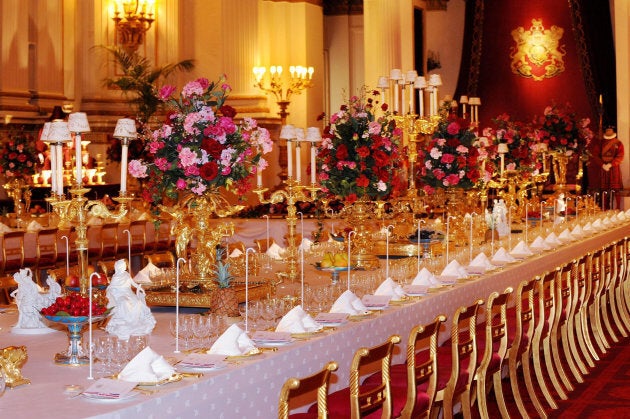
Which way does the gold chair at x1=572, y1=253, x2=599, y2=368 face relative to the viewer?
to the viewer's left

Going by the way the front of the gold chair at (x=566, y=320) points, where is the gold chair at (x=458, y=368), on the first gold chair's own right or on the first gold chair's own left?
on the first gold chair's own left

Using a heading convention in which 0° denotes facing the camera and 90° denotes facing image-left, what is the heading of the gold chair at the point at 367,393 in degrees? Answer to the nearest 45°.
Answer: approximately 135°

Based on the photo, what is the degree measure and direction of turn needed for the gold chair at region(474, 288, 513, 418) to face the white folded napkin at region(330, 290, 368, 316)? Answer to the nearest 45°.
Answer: approximately 90° to its left

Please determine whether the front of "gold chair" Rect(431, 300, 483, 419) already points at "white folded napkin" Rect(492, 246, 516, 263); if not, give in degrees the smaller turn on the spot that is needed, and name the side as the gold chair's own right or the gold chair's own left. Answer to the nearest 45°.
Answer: approximately 45° to the gold chair's own right

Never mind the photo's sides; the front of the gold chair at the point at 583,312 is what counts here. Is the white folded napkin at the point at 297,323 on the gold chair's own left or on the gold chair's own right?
on the gold chair's own left

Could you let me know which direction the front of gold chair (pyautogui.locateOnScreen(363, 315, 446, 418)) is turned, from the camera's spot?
facing away from the viewer and to the left of the viewer

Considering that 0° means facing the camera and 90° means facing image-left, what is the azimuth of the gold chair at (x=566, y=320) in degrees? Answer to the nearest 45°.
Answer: approximately 90°

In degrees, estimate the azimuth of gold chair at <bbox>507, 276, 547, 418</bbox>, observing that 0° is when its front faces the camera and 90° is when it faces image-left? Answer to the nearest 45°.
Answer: approximately 135°

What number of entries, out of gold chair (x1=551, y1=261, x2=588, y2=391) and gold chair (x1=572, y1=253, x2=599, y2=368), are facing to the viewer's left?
2

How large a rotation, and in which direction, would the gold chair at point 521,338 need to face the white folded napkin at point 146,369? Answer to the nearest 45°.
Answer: approximately 90° to its left

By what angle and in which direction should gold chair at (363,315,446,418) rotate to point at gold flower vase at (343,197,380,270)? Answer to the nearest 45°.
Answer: approximately 45° to its right

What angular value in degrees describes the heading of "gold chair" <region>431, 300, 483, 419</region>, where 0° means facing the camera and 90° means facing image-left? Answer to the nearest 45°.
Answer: approximately 135°
